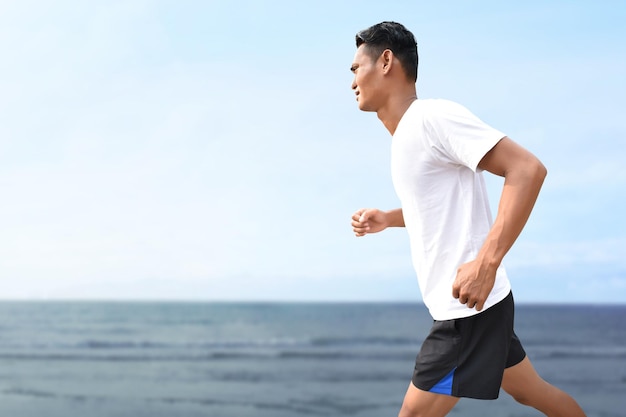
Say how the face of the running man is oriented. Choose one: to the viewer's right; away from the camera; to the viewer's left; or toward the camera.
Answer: to the viewer's left

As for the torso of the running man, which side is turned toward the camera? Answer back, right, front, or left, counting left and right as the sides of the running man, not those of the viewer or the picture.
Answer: left
